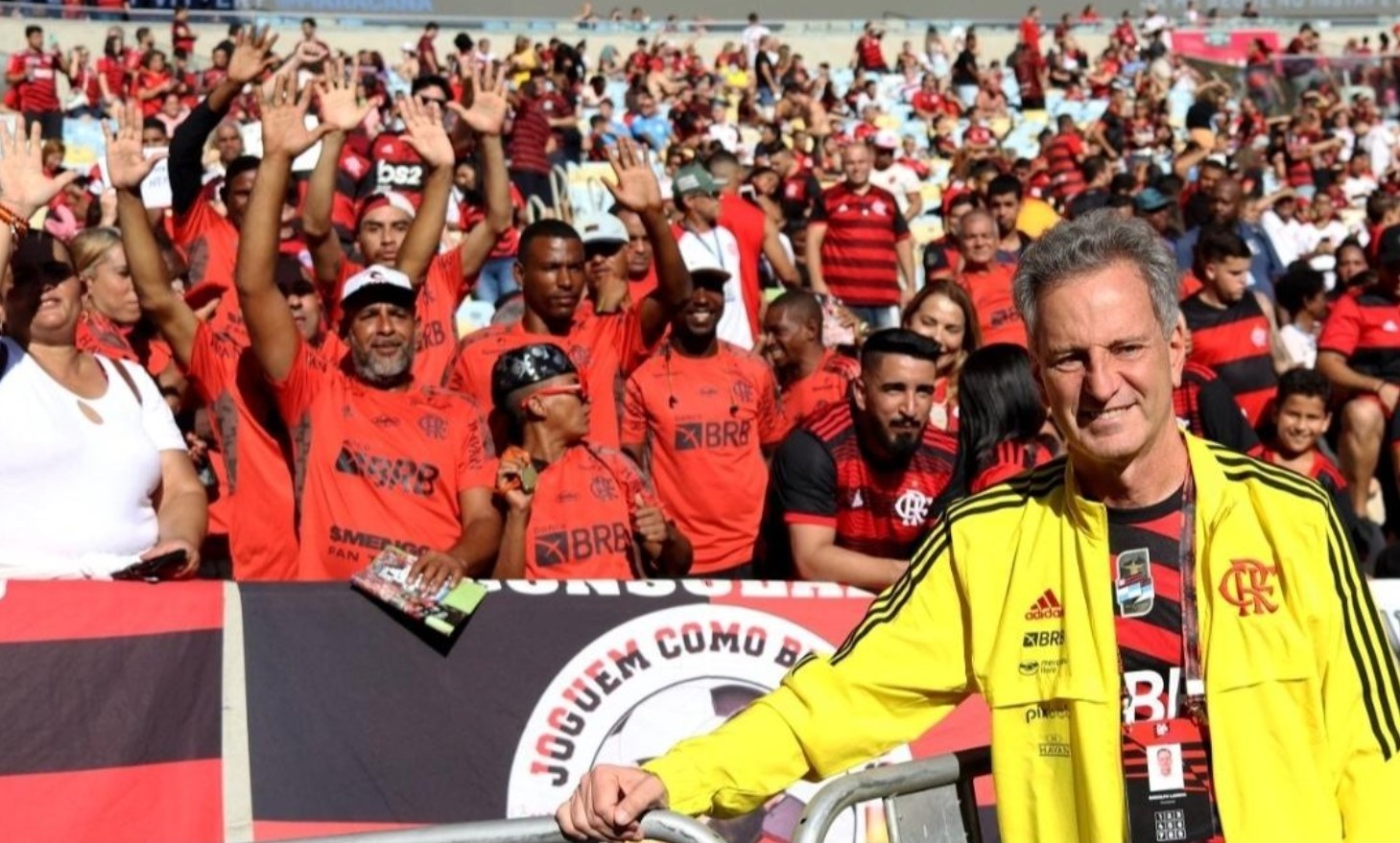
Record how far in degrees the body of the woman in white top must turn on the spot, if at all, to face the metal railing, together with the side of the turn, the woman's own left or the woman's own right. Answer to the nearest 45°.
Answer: approximately 45° to the woman's own left

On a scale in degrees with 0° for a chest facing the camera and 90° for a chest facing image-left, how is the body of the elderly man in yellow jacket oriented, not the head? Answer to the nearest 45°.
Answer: approximately 0°

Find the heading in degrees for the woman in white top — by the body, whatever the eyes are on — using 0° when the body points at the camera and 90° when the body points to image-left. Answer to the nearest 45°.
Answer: approximately 0°

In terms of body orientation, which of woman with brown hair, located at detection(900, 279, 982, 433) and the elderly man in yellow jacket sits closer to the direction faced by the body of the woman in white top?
the elderly man in yellow jacket

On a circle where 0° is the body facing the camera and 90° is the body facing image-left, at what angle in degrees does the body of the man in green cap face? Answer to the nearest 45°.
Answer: approximately 315°

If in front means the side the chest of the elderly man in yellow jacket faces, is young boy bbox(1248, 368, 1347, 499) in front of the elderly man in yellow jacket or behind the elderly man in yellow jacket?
behind
